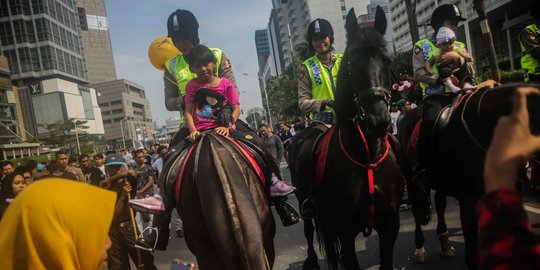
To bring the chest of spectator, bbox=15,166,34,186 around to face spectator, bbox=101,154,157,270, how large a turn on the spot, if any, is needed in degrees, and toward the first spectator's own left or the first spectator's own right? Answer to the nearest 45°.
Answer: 0° — they already face them

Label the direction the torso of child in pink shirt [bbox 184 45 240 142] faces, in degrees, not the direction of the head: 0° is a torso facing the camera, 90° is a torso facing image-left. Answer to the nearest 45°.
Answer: approximately 0°

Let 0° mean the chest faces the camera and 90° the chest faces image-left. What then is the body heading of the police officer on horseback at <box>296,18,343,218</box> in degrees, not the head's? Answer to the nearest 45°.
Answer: approximately 0°

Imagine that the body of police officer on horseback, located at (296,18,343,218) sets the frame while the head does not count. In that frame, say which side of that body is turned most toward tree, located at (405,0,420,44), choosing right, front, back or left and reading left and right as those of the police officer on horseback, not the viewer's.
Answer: back

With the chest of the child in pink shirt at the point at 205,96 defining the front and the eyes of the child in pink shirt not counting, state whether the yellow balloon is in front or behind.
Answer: behind
